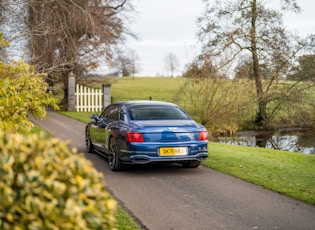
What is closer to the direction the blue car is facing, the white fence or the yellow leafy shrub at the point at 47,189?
the white fence

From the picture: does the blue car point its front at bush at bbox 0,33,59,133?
no

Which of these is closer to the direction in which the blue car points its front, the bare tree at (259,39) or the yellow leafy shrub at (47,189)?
the bare tree

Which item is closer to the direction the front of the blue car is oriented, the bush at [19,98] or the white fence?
the white fence

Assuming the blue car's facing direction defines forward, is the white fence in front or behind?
in front

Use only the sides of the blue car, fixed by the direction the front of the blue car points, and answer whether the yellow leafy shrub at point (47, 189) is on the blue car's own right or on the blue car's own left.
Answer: on the blue car's own left

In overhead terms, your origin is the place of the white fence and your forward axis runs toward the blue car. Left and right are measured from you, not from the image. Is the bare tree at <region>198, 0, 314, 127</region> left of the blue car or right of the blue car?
left

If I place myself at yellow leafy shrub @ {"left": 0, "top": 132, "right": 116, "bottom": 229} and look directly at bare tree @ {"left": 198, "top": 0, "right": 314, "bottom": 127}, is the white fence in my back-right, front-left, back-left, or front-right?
front-left

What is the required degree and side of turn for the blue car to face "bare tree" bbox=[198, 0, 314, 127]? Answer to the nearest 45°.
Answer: approximately 45° to its right

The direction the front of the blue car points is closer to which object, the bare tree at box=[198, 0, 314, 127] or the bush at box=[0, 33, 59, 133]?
the bare tree

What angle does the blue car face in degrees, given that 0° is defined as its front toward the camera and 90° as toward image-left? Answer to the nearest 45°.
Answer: approximately 135°
